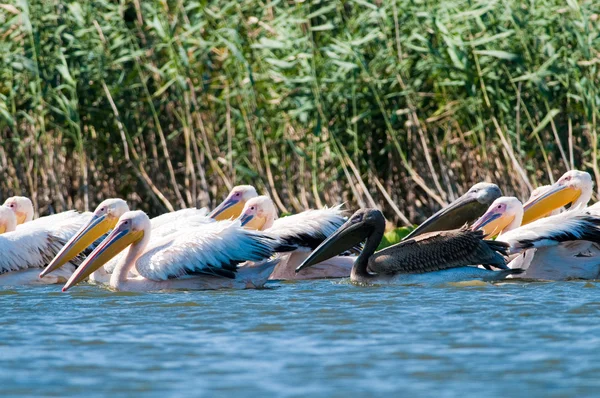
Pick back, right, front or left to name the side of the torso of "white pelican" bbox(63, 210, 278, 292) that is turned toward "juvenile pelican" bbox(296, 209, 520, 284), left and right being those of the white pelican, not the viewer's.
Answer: back

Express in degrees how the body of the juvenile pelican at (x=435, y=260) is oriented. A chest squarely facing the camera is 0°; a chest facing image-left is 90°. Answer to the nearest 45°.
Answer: approximately 90°

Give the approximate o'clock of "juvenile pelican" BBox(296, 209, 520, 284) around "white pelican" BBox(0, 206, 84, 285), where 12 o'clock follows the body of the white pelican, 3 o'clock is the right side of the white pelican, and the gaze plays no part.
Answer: The juvenile pelican is roughly at 7 o'clock from the white pelican.

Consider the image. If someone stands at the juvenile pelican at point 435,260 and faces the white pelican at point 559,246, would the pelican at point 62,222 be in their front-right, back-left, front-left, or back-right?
back-left

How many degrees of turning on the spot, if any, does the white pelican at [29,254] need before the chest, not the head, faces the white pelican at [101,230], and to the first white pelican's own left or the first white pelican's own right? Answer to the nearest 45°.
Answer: approximately 180°

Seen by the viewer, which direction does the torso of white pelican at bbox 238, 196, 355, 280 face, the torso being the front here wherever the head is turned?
to the viewer's left

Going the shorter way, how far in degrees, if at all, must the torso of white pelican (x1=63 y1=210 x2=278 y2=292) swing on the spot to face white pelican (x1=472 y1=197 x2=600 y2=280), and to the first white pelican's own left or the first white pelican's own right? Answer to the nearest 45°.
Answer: approximately 180°

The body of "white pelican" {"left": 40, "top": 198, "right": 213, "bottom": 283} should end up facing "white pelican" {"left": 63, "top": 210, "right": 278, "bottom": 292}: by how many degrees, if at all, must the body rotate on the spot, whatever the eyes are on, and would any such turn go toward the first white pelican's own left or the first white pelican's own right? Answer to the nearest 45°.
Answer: approximately 135° to the first white pelican's own left

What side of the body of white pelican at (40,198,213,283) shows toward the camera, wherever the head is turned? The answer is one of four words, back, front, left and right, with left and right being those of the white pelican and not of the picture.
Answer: left

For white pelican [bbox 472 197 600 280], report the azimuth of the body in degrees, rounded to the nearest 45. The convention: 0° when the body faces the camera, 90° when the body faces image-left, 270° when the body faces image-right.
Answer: approximately 90°

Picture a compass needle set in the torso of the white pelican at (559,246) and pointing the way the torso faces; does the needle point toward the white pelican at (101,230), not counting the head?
yes

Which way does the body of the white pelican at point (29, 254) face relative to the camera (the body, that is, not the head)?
to the viewer's left

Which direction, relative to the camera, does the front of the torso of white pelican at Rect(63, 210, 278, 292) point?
to the viewer's left
